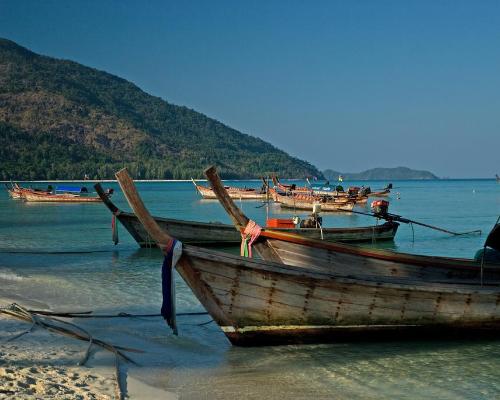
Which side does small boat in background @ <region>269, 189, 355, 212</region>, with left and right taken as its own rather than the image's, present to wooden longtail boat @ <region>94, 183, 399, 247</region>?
left

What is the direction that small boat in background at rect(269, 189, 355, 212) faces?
to the viewer's left

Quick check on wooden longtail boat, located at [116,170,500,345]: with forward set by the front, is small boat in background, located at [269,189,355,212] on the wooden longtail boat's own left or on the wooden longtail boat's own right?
on the wooden longtail boat's own right

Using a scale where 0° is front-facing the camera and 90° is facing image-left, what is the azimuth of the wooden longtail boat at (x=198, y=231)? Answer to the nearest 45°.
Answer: approximately 90°

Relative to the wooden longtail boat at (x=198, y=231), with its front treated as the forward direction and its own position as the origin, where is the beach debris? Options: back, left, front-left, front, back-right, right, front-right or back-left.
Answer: left

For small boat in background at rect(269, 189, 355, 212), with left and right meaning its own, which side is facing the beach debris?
left

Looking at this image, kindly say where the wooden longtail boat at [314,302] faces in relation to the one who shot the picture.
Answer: facing to the left of the viewer
